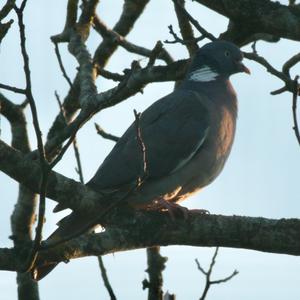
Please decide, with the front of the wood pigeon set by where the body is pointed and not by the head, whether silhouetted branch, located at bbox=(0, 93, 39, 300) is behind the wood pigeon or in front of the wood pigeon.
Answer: behind

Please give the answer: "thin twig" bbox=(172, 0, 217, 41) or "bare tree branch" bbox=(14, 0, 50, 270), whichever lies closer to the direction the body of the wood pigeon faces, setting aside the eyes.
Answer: the thin twig

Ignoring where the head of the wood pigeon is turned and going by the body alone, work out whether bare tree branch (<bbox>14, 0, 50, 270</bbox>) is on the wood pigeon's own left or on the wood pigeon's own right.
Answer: on the wood pigeon's own right

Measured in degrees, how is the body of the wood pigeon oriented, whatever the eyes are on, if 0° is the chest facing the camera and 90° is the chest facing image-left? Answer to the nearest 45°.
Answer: approximately 270°
